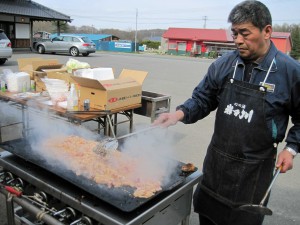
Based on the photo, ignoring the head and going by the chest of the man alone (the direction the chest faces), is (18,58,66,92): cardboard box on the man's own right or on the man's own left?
on the man's own right

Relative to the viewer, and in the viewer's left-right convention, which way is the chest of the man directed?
facing the viewer and to the left of the viewer

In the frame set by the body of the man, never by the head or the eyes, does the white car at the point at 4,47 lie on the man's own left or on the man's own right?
on the man's own right

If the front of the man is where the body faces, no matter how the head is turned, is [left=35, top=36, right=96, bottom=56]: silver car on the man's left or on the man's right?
on the man's right

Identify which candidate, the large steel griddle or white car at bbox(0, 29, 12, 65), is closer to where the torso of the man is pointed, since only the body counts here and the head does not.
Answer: the large steel griddle

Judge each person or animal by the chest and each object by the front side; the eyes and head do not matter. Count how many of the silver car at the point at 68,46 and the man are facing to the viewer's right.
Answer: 0

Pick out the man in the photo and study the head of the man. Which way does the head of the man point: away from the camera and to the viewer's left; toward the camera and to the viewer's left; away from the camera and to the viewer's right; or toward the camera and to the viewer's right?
toward the camera and to the viewer's left

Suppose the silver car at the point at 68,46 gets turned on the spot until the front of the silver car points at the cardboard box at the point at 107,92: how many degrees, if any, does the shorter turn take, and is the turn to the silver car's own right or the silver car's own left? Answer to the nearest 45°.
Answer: approximately 135° to the silver car's own left

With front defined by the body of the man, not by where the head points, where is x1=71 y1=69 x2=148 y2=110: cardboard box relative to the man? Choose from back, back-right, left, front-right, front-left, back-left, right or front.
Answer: right

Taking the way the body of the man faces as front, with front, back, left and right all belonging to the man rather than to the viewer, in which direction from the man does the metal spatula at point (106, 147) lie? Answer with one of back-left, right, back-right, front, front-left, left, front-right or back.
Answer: front-right
